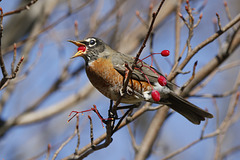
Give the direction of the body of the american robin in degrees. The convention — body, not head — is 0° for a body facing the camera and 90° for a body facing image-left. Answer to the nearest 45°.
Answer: approximately 90°
